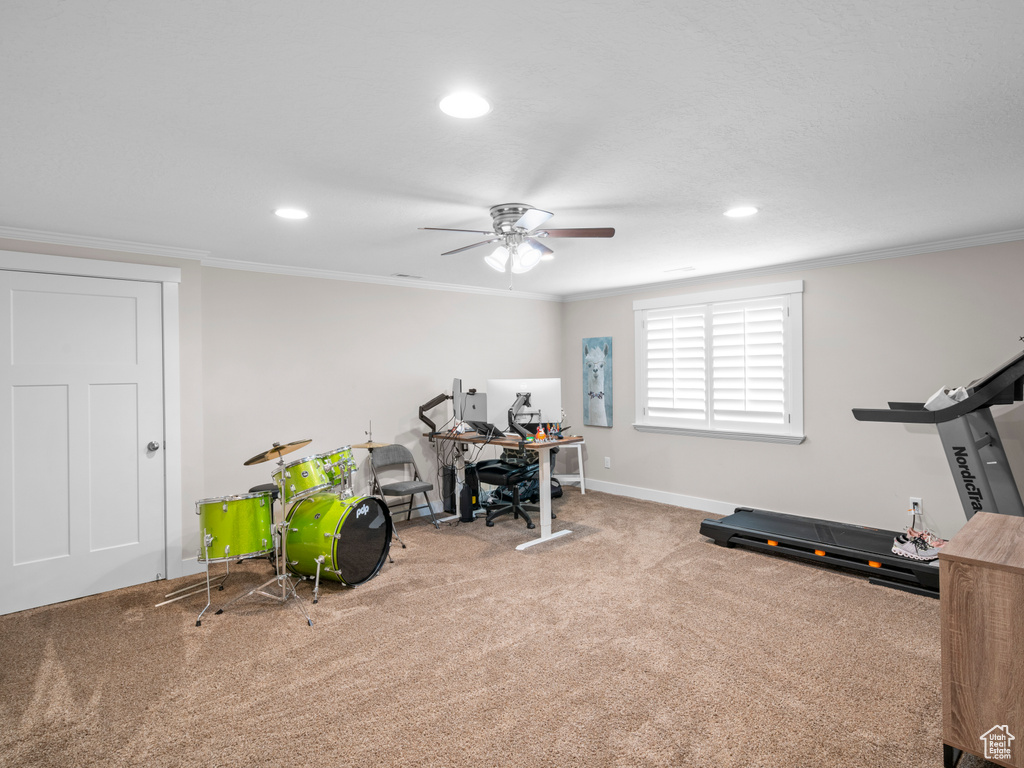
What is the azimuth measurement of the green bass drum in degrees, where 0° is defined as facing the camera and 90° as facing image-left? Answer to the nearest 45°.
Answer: approximately 315°

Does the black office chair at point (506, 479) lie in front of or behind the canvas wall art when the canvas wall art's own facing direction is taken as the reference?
in front

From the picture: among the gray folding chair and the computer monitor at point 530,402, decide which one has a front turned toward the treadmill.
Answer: the gray folding chair

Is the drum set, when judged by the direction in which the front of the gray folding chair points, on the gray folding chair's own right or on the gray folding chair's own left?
on the gray folding chair's own right

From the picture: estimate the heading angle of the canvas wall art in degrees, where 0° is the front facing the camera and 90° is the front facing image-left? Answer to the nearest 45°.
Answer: approximately 45°
